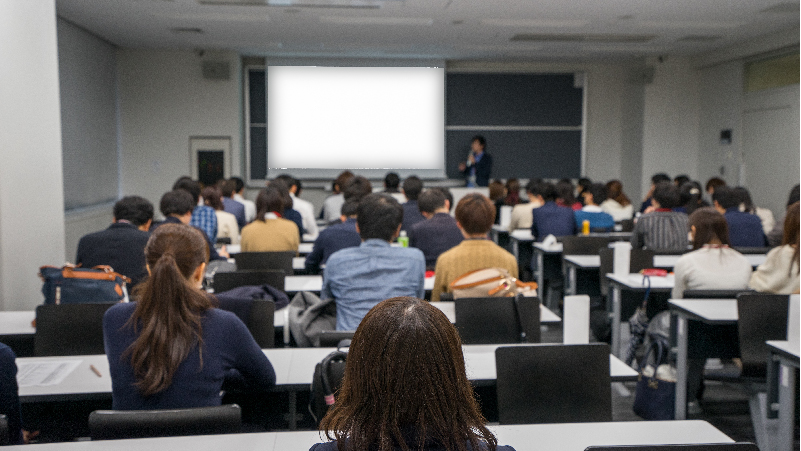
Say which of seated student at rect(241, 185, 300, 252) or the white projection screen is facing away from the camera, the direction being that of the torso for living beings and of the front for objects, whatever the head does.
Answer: the seated student

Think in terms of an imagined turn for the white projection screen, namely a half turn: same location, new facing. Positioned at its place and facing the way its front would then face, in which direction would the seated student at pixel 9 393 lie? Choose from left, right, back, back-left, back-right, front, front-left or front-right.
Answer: back

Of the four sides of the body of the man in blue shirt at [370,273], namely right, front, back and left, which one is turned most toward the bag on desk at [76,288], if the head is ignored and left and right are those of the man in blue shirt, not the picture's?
left

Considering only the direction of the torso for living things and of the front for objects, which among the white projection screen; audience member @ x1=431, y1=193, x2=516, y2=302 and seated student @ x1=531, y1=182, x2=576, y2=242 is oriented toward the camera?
the white projection screen

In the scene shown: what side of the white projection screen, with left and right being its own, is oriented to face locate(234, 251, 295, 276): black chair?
front

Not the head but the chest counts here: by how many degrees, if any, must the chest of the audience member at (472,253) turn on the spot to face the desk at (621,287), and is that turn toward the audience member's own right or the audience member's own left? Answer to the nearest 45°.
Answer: approximately 45° to the audience member's own right

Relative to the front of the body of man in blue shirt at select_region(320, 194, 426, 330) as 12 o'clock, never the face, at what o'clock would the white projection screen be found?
The white projection screen is roughly at 12 o'clock from the man in blue shirt.

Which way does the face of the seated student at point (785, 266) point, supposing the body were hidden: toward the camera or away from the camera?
away from the camera

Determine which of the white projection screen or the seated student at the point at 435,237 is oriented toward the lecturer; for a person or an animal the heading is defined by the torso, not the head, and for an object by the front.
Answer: the seated student

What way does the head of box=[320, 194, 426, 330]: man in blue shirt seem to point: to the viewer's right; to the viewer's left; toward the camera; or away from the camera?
away from the camera

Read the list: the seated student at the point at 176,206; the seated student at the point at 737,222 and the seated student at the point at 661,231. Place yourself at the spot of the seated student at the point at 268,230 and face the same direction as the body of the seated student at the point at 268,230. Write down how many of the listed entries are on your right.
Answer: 2

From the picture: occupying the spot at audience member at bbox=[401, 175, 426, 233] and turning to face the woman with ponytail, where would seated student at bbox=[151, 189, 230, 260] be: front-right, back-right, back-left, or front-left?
front-right

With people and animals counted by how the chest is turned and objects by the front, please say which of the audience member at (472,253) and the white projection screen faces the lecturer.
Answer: the audience member

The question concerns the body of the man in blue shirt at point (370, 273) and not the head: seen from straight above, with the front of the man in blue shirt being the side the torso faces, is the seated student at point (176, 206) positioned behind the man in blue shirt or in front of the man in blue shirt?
in front

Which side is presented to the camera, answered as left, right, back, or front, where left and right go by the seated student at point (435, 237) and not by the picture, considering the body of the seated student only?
back

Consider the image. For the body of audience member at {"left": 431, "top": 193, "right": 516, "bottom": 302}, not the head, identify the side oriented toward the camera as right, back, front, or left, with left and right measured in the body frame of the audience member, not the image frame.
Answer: back

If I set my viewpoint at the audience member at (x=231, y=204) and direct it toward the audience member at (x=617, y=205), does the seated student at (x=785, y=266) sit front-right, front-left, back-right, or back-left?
front-right

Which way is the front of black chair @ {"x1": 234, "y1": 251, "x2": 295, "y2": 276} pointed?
away from the camera

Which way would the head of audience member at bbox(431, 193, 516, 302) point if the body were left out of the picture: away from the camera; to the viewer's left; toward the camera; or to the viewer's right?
away from the camera

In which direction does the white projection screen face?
toward the camera

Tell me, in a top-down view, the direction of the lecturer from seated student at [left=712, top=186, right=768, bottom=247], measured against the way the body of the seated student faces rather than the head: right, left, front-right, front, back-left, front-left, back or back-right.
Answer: front
